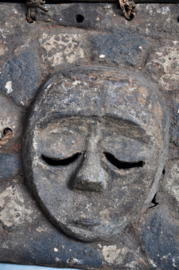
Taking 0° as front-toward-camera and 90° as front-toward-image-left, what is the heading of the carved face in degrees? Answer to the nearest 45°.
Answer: approximately 0°
